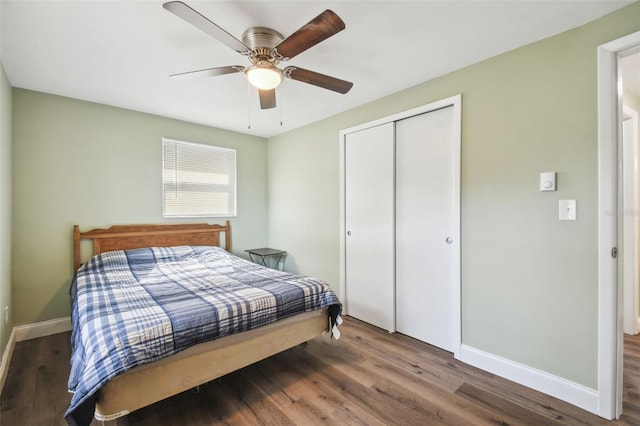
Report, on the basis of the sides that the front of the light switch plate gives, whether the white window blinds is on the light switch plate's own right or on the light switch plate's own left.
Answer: on the light switch plate's own right

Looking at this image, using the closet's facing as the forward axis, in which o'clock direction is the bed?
The bed is roughly at 12 o'clock from the closet.

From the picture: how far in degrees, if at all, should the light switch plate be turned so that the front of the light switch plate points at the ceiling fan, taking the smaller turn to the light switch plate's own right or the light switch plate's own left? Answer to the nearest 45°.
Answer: approximately 45° to the light switch plate's own right

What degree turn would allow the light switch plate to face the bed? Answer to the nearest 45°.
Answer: approximately 45° to its right

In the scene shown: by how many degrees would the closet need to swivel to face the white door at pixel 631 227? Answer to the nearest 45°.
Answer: approximately 135° to its left

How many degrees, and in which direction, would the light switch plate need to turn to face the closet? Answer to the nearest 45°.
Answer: approximately 90° to its right

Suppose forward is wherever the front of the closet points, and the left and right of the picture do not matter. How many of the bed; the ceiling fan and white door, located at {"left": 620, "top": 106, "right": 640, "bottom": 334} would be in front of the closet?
2

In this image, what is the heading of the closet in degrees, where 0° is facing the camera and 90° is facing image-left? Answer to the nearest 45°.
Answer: approximately 45°
